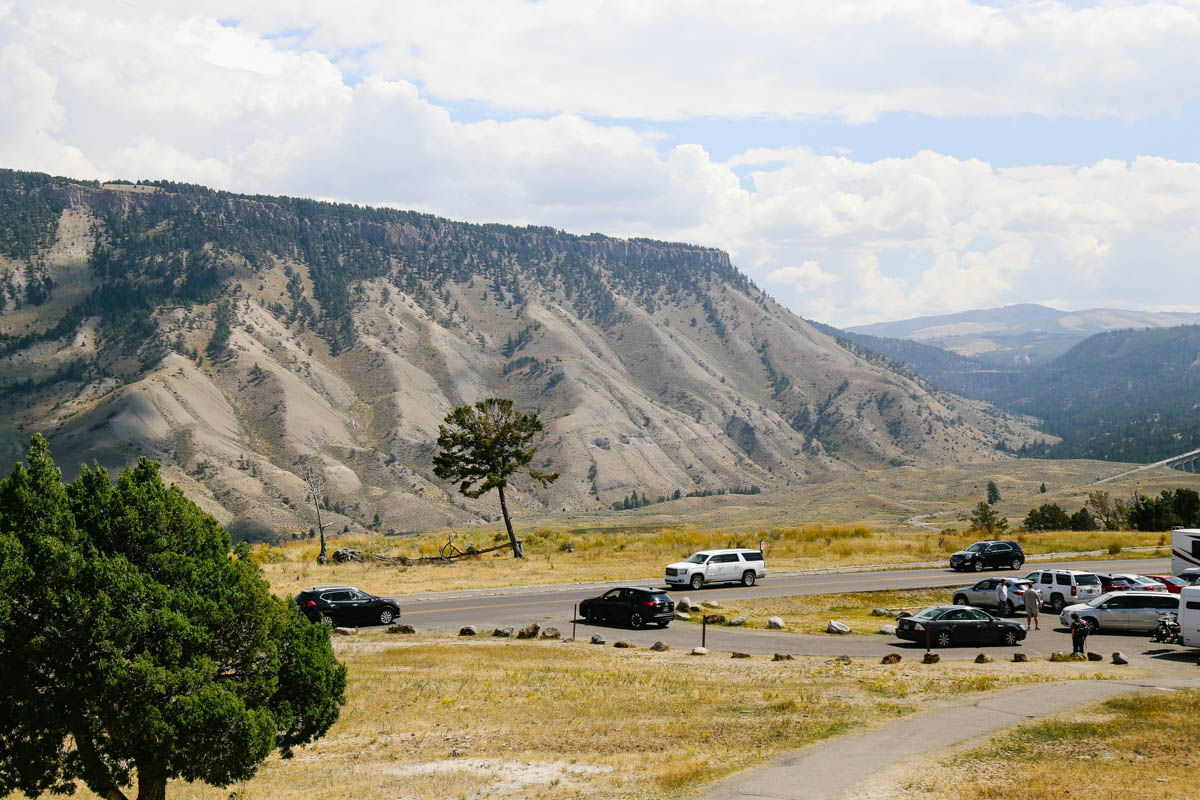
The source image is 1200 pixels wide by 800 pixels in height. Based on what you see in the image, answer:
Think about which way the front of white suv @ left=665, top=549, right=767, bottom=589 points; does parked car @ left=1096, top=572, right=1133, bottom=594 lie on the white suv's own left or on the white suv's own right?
on the white suv's own left

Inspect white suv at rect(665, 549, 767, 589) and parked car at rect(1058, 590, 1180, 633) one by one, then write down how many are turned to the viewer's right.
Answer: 0

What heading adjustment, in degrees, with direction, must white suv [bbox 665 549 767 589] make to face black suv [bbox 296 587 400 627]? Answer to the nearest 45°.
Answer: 0° — it already faces it

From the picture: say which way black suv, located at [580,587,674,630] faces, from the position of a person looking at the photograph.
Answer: facing away from the viewer and to the left of the viewer

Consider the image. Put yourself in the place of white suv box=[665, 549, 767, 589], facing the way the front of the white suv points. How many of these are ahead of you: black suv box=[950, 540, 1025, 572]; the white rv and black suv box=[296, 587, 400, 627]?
1

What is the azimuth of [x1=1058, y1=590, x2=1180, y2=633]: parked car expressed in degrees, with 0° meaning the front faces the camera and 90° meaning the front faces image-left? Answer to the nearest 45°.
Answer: approximately 90°

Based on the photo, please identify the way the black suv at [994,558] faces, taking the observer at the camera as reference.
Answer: facing the viewer and to the left of the viewer

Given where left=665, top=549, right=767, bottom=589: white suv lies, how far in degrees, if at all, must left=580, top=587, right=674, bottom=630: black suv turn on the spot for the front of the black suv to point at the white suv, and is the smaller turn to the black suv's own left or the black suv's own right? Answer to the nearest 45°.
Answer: approximately 45° to the black suv's own right

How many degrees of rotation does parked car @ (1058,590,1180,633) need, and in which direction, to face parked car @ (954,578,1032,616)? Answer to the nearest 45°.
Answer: approximately 45° to its right
